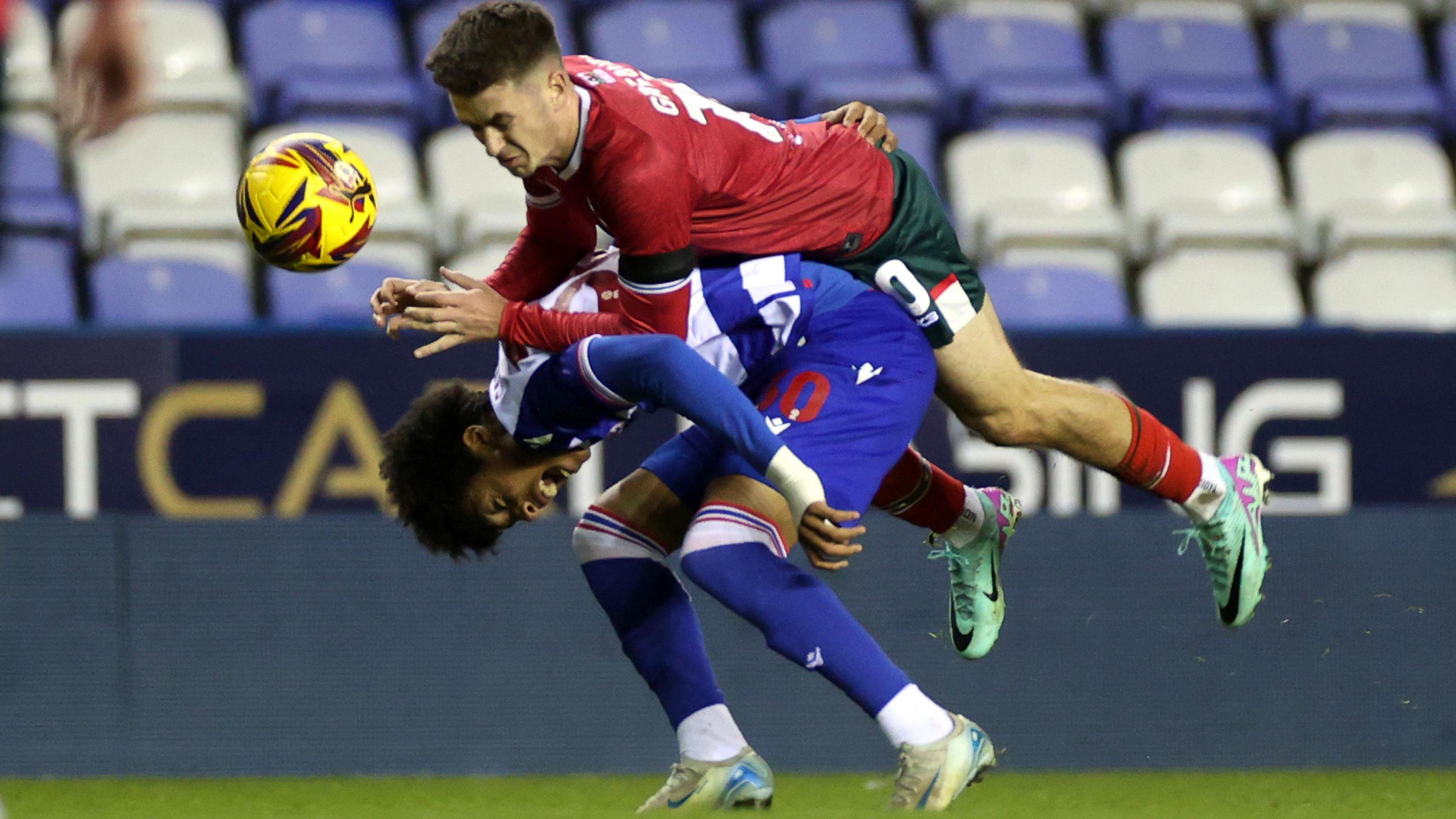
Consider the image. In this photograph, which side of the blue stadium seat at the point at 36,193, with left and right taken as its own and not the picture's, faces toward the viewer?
front

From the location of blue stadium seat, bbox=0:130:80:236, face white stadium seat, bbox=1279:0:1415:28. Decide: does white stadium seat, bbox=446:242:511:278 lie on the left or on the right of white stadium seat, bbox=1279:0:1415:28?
right

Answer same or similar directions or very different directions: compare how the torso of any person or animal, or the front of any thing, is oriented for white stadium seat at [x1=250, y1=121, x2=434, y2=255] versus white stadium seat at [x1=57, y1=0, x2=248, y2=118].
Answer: same or similar directions

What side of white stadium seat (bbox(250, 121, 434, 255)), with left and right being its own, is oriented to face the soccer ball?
front

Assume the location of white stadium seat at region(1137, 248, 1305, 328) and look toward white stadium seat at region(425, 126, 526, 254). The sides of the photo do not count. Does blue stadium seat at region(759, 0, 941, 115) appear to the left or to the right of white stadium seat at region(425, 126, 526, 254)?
right

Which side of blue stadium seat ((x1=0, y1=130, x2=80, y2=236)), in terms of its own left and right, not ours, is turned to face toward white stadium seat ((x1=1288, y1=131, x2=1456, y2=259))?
left

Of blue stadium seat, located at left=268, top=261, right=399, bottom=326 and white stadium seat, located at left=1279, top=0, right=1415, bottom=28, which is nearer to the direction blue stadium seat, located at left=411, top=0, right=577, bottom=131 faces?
the blue stadium seat

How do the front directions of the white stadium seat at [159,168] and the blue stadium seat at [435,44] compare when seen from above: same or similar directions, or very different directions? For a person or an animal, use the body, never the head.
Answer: same or similar directions

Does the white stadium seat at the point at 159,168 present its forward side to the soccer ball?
yes

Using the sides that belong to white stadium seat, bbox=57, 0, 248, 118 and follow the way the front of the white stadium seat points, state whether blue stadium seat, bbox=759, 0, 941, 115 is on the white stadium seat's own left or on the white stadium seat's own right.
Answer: on the white stadium seat's own left

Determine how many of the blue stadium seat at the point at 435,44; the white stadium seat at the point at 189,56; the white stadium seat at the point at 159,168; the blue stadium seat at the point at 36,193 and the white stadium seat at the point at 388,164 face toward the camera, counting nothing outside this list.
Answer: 5

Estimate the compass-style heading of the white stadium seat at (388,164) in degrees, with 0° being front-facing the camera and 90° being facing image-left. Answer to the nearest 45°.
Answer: approximately 0°

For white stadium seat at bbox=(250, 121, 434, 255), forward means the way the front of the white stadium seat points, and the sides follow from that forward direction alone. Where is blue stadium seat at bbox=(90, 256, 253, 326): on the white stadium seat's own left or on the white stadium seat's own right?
on the white stadium seat's own right

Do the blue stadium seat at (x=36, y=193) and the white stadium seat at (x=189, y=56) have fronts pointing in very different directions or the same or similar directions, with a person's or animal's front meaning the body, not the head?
same or similar directions

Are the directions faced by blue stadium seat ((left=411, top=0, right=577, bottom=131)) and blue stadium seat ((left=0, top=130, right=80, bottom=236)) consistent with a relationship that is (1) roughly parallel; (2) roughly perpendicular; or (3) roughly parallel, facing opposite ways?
roughly parallel

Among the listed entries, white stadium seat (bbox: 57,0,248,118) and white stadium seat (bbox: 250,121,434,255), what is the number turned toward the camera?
2

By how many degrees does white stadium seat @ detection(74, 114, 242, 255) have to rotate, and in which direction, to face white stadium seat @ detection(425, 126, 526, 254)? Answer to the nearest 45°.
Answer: approximately 90° to its left

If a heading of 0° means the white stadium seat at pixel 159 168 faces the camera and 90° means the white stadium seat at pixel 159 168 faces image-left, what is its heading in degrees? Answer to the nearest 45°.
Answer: approximately 0°
